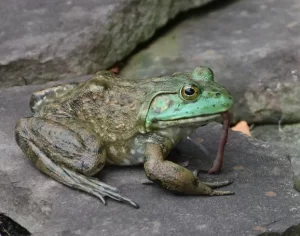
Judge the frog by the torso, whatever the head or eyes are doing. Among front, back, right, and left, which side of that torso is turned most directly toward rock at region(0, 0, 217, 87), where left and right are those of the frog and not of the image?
left

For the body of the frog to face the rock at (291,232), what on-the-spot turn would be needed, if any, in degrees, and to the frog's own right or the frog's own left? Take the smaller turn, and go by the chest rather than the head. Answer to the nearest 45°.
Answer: approximately 45° to the frog's own right

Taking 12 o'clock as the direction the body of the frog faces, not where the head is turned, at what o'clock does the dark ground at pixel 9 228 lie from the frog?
The dark ground is roughly at 5 o'clock from the frog.

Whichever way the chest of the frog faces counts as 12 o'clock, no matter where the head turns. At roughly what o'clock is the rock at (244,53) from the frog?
The rock is roughly at 10 o'clock from the frog.

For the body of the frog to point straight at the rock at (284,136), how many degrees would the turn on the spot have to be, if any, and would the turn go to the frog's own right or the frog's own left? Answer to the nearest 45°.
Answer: approximately 45° to the frog's own left

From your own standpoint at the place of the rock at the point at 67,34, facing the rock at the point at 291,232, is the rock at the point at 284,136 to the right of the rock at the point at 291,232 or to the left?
left

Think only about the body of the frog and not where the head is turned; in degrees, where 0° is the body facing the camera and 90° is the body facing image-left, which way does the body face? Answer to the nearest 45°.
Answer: approximately 270°
